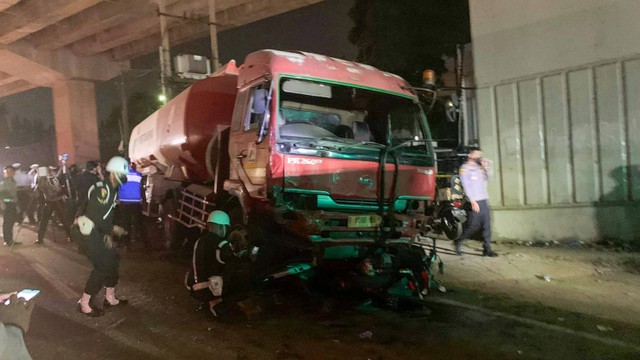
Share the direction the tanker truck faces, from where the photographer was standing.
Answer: facing the viewer and to the right of the viewer

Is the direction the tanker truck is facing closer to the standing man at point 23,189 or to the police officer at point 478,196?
the police officer

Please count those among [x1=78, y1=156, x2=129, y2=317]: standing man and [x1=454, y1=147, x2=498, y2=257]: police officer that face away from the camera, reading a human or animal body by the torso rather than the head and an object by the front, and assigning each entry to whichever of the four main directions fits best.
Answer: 0

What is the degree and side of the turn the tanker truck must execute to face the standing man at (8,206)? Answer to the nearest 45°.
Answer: approximately 180°
